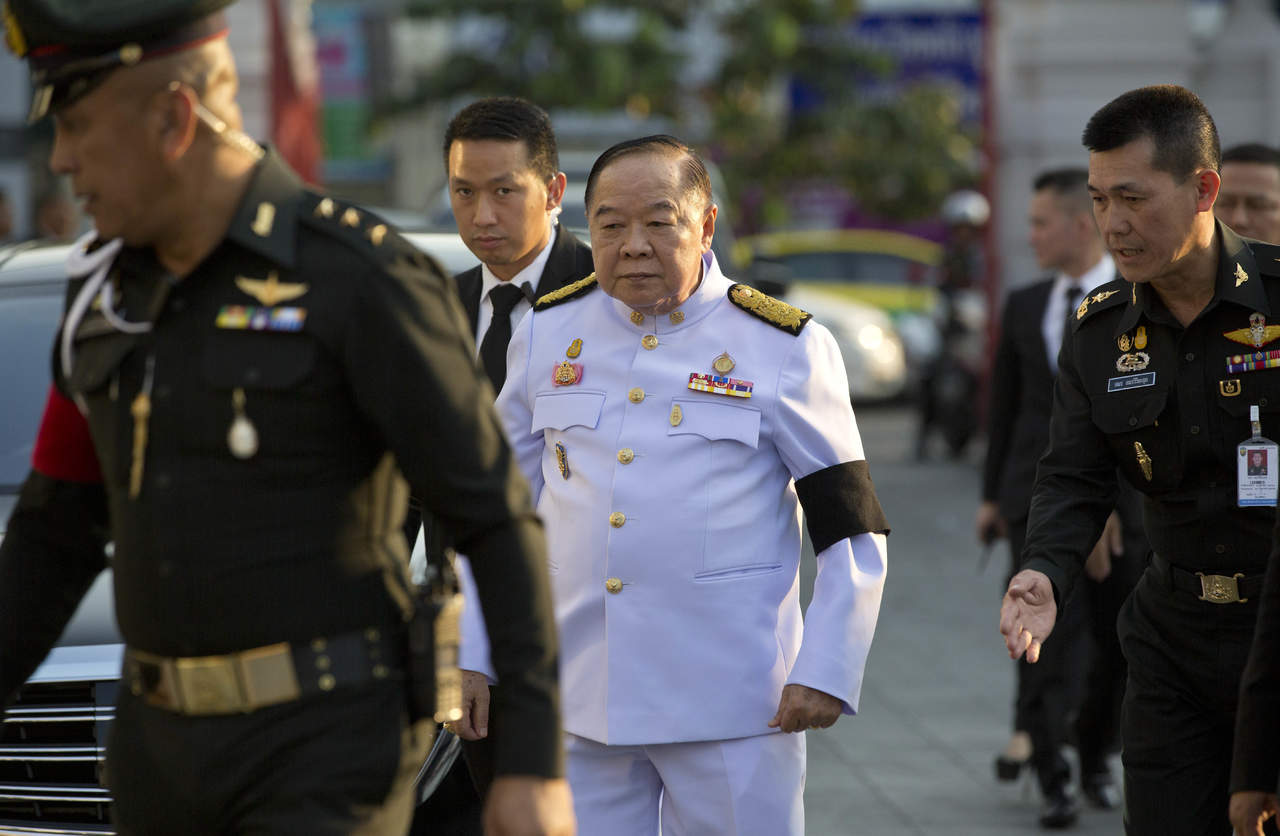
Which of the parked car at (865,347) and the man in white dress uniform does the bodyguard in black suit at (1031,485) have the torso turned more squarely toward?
the man in white dress uniform

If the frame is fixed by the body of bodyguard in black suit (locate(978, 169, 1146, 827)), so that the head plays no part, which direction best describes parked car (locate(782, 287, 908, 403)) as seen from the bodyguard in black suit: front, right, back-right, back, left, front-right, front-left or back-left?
back

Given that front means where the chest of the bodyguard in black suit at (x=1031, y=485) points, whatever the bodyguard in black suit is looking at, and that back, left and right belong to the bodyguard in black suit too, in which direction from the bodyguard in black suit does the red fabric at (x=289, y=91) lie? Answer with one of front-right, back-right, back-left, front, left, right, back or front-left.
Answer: back-right

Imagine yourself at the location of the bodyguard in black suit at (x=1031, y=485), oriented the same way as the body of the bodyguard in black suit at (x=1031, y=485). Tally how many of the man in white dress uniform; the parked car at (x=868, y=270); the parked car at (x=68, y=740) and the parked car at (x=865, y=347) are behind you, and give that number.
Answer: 2

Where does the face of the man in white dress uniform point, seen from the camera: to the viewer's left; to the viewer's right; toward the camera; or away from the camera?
toward the camera

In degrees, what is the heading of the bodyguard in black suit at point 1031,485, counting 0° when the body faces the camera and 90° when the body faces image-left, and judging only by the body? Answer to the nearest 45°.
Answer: approximately 0°

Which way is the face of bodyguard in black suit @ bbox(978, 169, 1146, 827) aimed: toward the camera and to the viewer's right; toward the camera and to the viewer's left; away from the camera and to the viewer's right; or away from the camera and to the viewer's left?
toward the camera and to the viewer's left

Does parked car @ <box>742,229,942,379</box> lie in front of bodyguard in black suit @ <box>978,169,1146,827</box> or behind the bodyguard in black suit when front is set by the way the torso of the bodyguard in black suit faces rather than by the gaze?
behind

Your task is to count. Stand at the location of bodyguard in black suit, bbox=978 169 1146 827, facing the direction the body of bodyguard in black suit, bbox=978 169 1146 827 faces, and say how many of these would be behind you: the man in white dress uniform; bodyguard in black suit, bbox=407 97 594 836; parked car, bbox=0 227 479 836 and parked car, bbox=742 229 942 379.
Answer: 1

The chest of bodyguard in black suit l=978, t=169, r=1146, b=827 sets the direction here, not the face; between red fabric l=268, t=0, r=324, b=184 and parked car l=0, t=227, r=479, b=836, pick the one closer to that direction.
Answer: the parked car

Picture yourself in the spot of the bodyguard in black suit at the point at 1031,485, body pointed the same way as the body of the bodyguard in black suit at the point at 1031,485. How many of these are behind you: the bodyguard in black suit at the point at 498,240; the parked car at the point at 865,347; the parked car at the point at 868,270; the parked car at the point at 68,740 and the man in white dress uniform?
2

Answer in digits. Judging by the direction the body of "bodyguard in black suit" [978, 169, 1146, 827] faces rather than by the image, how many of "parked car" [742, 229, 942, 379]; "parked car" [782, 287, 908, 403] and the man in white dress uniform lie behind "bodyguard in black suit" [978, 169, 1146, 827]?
2

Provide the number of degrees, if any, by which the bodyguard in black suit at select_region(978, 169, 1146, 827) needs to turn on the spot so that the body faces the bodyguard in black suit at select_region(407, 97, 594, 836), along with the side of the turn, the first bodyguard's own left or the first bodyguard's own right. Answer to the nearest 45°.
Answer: approximately 45° to the first bodyguard's own right

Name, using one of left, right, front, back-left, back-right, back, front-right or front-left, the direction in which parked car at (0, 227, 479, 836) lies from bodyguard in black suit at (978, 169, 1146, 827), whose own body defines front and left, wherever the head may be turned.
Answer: front-right

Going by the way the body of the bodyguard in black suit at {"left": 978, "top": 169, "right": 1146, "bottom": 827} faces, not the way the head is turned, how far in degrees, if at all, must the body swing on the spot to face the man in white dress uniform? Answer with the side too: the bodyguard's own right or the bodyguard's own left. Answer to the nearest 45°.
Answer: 0° — they already face them
